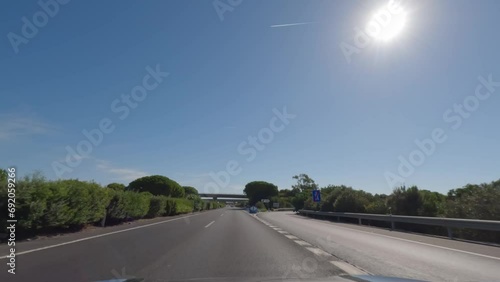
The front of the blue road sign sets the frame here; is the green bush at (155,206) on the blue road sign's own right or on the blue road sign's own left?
on the blue road sign's own right

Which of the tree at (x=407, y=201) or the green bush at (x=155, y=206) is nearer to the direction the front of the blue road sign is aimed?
the tree

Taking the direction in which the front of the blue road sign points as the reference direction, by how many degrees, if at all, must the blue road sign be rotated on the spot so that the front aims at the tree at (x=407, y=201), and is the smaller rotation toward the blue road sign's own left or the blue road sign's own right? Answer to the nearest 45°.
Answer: approximately 45° to the blue road sign's own left

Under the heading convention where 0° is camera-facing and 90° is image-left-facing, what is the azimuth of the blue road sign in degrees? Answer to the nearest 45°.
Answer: approximately 0°
